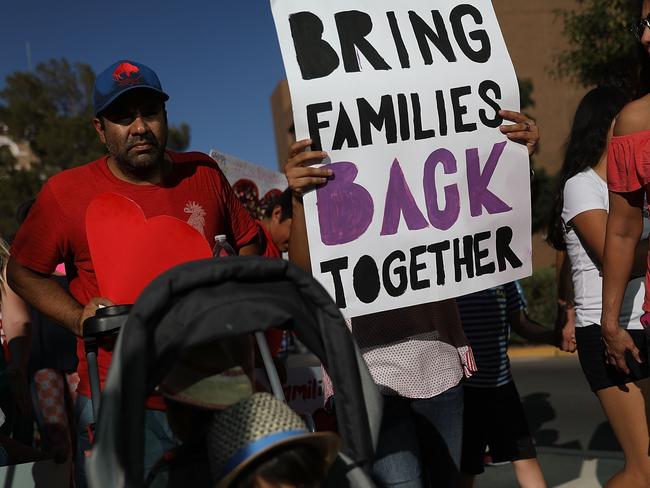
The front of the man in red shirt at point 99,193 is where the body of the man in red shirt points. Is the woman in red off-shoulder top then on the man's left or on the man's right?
on the man's left

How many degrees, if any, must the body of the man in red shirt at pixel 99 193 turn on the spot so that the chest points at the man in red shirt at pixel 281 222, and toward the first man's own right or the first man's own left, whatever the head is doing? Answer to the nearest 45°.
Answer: approximately 135° to the first man's own left

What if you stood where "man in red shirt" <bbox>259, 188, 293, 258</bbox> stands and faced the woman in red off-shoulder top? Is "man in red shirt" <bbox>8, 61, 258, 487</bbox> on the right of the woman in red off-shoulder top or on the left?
right

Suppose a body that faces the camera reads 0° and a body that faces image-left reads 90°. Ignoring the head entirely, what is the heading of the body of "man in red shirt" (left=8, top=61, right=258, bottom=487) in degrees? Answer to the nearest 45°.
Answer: approximately 0°

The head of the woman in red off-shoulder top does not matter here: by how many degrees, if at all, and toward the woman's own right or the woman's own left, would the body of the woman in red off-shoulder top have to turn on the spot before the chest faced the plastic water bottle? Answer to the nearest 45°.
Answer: approximately 45° to the woman's own right

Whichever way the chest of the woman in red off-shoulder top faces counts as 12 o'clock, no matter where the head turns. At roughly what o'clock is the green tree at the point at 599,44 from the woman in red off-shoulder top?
The green tree is roughly at 6 o'clock from the woman in red off-shoulder top.

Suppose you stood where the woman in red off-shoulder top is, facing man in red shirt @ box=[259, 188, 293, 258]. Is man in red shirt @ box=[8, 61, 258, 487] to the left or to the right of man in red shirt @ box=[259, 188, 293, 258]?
left
